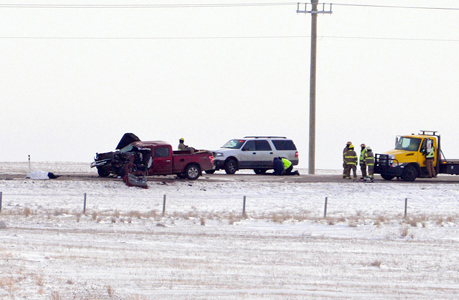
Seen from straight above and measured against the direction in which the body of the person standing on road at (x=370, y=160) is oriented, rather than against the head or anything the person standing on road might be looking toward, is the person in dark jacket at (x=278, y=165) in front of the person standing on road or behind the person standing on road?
in front

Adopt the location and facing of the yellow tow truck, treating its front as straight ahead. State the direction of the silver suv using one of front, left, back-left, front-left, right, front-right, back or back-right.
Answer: front-right

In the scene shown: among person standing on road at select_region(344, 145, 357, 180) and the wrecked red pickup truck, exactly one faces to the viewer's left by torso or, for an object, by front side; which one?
the wrecked red pickup truck

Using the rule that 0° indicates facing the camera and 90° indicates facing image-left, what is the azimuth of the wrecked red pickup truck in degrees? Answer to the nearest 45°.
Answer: approximately 90°

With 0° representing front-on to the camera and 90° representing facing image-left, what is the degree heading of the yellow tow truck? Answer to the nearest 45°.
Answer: approximately 45°

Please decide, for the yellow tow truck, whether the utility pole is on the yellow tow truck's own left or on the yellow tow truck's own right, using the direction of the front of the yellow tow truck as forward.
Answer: on the yellow tow truck's own right

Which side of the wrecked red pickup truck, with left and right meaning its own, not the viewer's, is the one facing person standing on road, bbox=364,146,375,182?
back

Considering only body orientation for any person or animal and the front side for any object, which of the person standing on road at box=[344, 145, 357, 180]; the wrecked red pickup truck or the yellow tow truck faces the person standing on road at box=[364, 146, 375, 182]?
the yellow tow truck

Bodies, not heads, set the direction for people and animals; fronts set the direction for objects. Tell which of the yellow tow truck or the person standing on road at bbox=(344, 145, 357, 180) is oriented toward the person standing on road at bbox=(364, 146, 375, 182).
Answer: the yellow tow truck

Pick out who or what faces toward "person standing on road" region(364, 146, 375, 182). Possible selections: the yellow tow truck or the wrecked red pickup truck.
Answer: the yellow tow truck

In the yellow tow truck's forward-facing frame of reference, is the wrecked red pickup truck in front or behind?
in front
